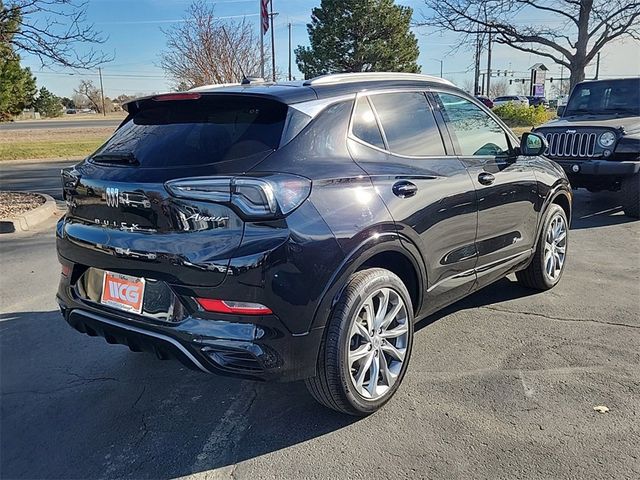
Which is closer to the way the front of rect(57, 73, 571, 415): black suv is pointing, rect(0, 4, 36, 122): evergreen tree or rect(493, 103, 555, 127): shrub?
the shrub

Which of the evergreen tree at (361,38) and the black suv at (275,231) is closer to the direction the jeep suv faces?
the black suv

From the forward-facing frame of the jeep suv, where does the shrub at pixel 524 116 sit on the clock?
The shrub is roughly at 4 o'clock from the jeep suv.

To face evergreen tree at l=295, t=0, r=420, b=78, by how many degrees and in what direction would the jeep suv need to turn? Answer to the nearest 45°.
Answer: approximately 90° to its right

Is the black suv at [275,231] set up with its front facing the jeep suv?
yes

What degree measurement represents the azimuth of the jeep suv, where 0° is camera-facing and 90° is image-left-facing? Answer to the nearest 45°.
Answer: approximately 45°

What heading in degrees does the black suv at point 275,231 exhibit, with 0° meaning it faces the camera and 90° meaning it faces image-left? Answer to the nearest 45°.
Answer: approximately 225°

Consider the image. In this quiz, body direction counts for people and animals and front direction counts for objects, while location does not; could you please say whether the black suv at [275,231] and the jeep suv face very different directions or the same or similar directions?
very different directions

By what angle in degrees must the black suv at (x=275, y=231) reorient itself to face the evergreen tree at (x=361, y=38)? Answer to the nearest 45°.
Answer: approximately 45° to its left
